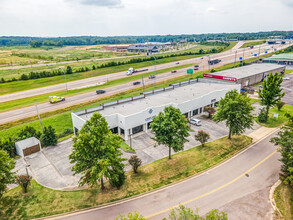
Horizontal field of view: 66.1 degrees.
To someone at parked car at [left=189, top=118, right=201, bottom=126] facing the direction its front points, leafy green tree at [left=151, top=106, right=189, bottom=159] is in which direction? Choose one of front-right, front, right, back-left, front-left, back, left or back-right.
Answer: back-left

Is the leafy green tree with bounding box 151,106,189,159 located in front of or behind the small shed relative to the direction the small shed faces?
in front

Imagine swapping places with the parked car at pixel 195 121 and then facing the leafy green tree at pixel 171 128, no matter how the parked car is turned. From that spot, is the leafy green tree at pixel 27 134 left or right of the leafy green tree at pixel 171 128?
right

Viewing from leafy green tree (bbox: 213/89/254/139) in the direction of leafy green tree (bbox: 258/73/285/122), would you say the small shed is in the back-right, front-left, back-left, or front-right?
back-left

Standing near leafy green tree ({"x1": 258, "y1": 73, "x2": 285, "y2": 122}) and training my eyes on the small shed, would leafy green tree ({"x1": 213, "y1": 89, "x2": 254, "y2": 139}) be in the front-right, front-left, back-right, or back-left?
front-left

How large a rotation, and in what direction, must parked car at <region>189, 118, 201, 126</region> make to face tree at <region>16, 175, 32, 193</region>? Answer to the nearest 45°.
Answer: approximately 90° to its left

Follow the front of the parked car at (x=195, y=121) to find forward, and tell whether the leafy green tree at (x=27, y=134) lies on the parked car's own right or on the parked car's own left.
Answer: on the parked car's own left

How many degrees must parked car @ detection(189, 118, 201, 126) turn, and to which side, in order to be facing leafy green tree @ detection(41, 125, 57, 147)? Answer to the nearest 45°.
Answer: approximately 90° to its left

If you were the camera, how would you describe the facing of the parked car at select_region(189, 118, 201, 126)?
facing away from the viewer and to the left of the viewer

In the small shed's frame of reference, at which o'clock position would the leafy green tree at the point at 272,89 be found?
The leafy green tree is roughly at 11 o'clock from the small shed.

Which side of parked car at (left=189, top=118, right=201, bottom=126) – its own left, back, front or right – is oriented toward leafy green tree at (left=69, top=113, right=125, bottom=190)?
left

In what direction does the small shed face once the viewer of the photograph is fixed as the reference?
facing the viewer and to the right of the viewer

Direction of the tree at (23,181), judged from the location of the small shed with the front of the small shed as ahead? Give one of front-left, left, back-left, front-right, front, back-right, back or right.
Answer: front-right
